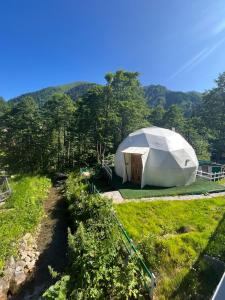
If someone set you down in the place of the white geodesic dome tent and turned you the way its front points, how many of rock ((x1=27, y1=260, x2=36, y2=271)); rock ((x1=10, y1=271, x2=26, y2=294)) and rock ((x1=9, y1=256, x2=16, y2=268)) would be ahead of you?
3

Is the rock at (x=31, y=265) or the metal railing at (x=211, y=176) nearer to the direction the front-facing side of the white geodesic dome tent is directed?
the rock

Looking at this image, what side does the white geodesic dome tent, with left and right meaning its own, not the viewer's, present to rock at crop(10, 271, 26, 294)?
front

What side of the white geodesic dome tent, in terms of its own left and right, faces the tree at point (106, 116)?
right

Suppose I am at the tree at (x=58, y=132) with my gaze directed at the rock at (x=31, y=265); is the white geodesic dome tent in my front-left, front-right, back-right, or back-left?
front-left

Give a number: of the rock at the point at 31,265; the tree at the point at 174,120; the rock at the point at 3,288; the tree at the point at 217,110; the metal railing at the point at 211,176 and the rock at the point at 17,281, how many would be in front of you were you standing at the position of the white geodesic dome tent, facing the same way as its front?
3

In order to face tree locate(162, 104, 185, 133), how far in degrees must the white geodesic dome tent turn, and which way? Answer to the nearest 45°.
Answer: approximately 135° to its right

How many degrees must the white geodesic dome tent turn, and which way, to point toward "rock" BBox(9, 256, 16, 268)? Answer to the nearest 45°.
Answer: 0° — it already faces it

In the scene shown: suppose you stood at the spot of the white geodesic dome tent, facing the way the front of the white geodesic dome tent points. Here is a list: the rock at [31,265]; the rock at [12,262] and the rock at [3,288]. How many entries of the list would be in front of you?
3

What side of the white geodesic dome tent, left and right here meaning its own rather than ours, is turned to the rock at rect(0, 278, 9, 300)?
front

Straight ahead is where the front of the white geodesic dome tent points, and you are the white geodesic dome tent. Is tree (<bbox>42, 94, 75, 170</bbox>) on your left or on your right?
on your right

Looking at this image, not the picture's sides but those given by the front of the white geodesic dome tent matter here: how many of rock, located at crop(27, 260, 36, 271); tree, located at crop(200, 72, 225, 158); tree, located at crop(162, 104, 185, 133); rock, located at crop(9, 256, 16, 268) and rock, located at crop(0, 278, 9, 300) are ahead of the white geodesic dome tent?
3

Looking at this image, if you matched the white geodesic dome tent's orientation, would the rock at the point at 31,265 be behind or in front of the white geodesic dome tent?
in front

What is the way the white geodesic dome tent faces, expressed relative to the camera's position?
facing the viewer and to the left of the viewer
